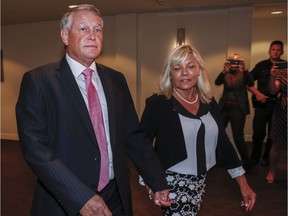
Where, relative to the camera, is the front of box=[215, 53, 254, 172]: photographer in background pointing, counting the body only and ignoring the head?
toward the camera

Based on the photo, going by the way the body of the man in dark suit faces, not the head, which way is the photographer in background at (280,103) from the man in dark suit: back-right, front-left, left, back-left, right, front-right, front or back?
left

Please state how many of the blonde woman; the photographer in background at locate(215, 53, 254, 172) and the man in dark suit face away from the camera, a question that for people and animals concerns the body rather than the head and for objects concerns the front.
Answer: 0

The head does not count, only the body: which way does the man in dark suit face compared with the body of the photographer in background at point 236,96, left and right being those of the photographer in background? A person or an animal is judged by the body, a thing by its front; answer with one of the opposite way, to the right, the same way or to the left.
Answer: to the left

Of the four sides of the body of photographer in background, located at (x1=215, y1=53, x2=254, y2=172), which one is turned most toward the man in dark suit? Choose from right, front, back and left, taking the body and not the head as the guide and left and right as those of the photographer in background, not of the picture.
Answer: front

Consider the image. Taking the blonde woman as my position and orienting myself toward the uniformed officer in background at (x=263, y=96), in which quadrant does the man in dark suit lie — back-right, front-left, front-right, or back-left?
back-left

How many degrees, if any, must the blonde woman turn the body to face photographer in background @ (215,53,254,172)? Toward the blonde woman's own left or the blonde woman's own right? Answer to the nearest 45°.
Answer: approximately 135° to the blonde woman's own left

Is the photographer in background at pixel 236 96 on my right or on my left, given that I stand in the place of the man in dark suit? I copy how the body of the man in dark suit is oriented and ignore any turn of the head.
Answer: on my left

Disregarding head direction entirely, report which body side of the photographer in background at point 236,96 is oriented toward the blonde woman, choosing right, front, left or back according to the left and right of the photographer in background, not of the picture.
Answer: front

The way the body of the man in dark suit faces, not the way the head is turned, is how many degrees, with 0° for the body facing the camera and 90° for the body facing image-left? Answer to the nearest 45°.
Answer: approximately 315°

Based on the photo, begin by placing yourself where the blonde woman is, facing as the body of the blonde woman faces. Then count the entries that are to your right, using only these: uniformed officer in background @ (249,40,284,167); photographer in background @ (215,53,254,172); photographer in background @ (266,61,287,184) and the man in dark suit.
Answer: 1
